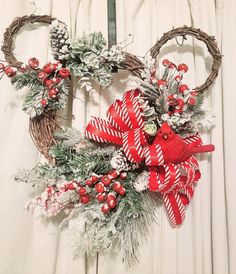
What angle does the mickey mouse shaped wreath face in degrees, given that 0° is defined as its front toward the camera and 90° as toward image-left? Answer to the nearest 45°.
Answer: approximately 0°
